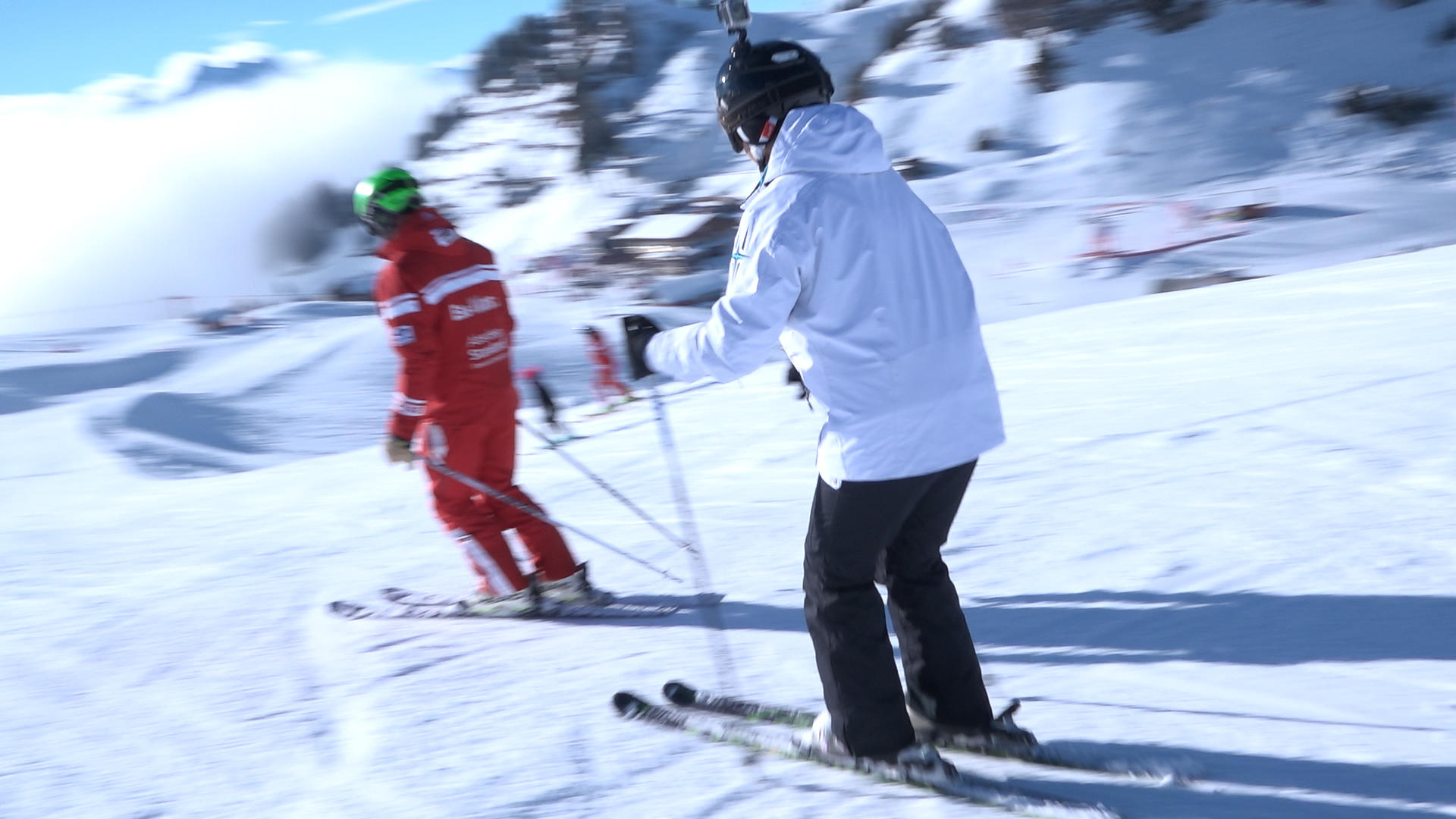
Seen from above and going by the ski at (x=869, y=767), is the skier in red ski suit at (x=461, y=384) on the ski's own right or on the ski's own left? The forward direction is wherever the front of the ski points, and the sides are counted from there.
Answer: on the ski's own right

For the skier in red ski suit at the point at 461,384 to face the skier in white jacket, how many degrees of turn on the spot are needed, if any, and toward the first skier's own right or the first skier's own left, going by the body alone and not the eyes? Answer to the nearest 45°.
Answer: approximately 135° to the first skier's own left

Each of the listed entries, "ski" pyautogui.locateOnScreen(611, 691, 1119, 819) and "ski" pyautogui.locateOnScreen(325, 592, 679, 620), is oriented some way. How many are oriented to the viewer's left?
2

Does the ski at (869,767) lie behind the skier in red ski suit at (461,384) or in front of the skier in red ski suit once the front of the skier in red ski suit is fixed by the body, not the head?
behind

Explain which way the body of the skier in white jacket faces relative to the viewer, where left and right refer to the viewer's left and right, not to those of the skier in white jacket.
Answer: facing away from the viewer and to the left of the viewer

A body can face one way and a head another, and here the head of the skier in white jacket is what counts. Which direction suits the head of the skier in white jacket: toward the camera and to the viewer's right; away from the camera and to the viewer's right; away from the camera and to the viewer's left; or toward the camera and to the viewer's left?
away from the camera and to the viewer's left

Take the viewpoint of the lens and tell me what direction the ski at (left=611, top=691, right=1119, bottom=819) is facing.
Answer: facing to the left of the viewer

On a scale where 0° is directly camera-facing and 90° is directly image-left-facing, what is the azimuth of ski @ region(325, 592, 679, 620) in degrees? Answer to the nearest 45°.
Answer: approximately 90°
